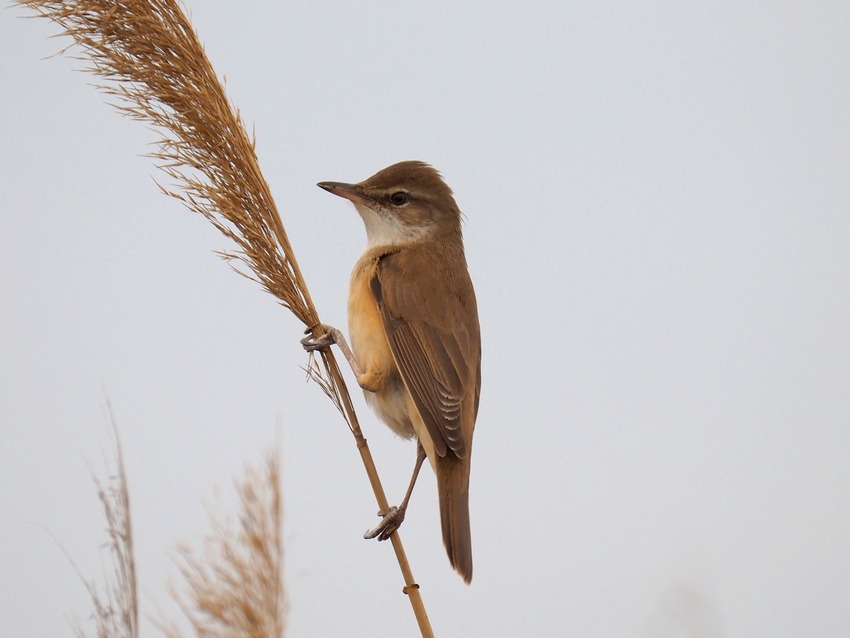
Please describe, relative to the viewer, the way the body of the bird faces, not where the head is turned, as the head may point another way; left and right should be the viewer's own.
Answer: facing to the left of the viewer
